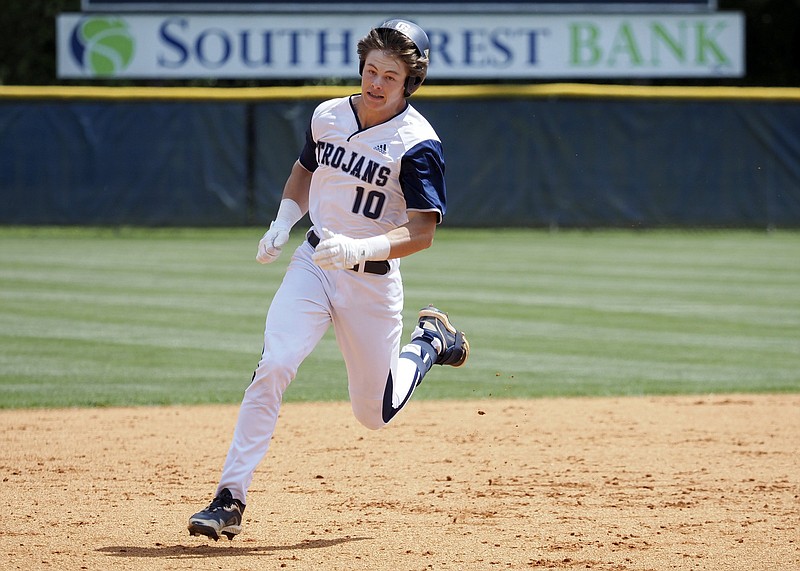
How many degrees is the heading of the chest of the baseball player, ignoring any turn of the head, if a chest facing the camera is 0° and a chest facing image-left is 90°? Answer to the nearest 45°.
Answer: approximately 45°

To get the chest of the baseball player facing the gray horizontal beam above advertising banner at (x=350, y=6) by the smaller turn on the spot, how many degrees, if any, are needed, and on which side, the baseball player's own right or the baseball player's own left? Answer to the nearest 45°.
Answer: approximately 135° to the baseball player's own right

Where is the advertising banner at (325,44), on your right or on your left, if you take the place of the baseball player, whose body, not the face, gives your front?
on your right

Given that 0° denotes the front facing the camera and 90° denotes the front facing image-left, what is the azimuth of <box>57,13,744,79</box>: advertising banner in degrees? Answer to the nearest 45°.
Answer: approximately 0°

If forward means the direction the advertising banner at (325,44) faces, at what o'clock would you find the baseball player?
The baseball player is roughly at 12 o'clock from the advertising banner.
